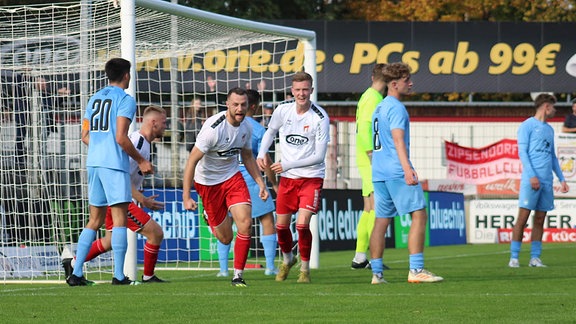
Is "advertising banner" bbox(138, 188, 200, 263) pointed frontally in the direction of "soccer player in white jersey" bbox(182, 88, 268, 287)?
yes

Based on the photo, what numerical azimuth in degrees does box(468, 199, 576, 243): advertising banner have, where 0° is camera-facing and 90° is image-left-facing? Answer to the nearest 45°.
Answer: approximately 0°

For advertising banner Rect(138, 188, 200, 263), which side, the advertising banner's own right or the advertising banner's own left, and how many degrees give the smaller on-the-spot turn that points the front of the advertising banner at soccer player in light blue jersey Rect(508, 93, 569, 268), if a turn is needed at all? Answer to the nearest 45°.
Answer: approximately 45° to the advertising banner's own left

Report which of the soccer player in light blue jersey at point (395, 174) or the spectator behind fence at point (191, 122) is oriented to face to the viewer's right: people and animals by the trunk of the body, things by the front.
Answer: the soccer player in light blue jersey
